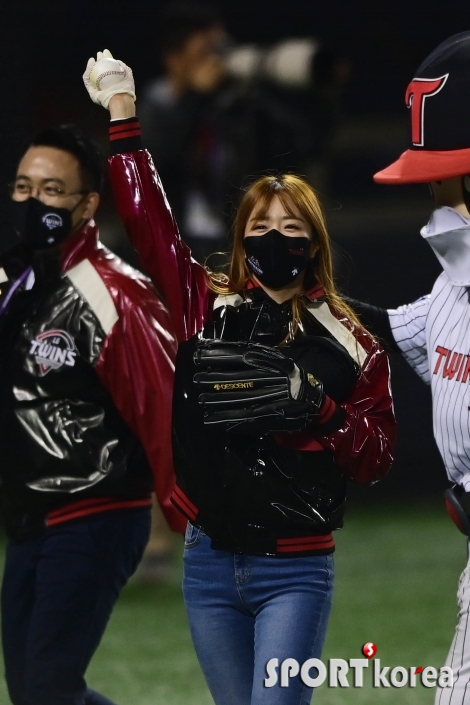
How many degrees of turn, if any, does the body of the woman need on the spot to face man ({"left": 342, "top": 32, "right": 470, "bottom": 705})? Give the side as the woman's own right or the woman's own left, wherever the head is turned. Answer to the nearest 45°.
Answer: approximately 90° to the woman's own left

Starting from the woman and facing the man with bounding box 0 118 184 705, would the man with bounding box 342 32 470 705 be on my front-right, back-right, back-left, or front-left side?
back-right

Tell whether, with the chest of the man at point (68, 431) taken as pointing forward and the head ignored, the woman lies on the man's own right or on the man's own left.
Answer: on the man's own left

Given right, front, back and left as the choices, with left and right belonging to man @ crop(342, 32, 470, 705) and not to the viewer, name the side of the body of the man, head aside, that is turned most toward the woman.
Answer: front

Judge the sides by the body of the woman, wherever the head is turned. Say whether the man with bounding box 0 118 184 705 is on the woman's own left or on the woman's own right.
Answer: on the woman's own right

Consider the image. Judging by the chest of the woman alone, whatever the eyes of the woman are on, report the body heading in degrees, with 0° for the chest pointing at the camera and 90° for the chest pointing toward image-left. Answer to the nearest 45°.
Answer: approximately 0°

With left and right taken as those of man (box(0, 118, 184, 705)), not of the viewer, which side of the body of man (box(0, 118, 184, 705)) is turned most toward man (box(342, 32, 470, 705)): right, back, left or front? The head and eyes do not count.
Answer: left

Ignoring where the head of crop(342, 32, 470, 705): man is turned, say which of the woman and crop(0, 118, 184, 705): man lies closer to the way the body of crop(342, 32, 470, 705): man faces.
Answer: the woman

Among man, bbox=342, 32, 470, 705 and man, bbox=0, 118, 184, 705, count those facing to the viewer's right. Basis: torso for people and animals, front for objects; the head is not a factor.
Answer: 0

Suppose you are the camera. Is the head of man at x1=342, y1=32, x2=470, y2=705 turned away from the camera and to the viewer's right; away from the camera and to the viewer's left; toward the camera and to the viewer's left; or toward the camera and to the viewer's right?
toward the camera and to the viewer's left

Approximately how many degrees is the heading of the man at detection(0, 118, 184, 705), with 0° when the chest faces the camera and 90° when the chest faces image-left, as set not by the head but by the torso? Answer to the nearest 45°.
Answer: approximately 45°
